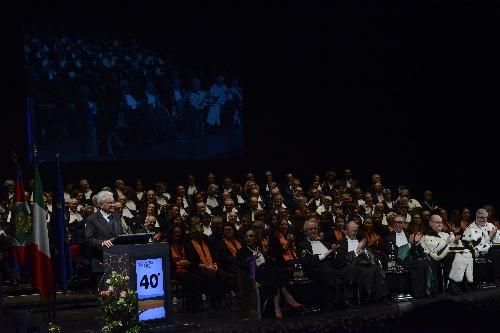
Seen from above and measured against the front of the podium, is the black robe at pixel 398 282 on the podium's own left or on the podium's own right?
on the podium's own left

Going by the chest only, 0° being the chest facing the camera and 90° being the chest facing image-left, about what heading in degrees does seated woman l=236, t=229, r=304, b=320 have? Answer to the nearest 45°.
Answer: approximately 315°

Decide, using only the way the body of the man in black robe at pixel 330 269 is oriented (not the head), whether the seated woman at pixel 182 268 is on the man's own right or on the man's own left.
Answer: on the man's own right

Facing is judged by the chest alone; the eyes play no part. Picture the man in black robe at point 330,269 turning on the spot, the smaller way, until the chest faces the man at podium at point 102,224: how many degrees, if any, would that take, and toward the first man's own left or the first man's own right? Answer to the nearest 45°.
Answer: approximately 90° to the first man's own right

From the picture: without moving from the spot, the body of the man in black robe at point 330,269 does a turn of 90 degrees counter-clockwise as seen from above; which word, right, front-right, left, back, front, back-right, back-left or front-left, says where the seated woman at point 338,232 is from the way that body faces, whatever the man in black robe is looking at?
front-left

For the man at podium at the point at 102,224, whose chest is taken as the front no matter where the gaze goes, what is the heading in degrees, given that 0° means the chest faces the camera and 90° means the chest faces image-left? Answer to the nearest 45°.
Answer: approximately 315°

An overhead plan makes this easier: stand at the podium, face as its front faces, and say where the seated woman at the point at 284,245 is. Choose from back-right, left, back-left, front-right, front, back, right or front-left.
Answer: left

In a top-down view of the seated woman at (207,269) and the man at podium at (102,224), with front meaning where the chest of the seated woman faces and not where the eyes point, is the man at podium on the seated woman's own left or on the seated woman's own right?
on the seated woman's own right

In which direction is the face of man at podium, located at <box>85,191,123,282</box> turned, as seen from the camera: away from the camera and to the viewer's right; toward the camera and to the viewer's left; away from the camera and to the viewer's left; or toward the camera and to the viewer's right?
toward the camera and to the viewer's right

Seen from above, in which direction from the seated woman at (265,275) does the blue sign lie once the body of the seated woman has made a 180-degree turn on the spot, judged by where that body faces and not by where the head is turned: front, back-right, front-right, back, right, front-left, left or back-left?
left

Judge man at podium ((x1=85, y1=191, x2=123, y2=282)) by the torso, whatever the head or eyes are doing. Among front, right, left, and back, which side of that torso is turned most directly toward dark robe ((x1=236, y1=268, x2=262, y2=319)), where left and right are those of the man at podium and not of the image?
front

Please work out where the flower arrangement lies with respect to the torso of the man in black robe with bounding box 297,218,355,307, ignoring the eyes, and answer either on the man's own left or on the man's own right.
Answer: on the man's own right

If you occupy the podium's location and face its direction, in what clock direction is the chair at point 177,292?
The chair is roughly at 8 o'clock from the podium.

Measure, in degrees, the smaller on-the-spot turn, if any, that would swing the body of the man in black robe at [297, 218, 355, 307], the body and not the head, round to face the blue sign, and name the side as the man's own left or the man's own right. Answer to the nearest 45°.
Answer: approximately 90° to the man's own right
